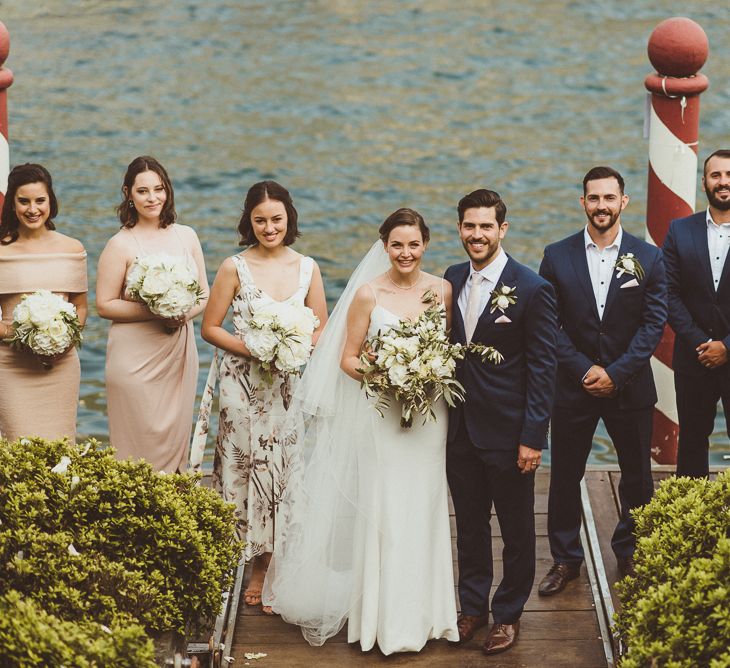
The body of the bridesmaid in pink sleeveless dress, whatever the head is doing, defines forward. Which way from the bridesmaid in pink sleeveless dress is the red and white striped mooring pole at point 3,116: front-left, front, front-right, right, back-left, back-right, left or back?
back

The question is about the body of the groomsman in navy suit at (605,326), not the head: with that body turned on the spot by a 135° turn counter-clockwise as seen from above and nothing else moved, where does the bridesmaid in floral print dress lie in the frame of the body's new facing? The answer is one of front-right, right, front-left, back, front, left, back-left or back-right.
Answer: back-left

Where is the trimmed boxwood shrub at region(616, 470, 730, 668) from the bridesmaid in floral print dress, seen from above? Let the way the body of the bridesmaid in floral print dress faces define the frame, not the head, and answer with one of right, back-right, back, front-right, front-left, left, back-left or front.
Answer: front-left

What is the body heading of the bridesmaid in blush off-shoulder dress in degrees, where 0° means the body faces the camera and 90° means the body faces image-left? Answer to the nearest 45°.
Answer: approximately 0°

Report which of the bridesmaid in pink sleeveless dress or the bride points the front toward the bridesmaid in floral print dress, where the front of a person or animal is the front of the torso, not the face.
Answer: the bridesmaid in pink sleeveless dress

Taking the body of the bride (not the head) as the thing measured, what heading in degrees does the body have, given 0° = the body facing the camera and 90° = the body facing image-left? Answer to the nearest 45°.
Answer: approximately 0°

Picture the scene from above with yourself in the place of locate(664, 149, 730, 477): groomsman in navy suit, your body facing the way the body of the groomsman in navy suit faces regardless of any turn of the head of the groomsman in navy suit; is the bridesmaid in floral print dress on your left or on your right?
on your right

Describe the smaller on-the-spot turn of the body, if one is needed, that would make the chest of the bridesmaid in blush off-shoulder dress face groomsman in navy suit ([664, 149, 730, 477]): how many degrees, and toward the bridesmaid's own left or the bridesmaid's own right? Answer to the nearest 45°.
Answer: approximately 90° to the bridesmaid's own left
